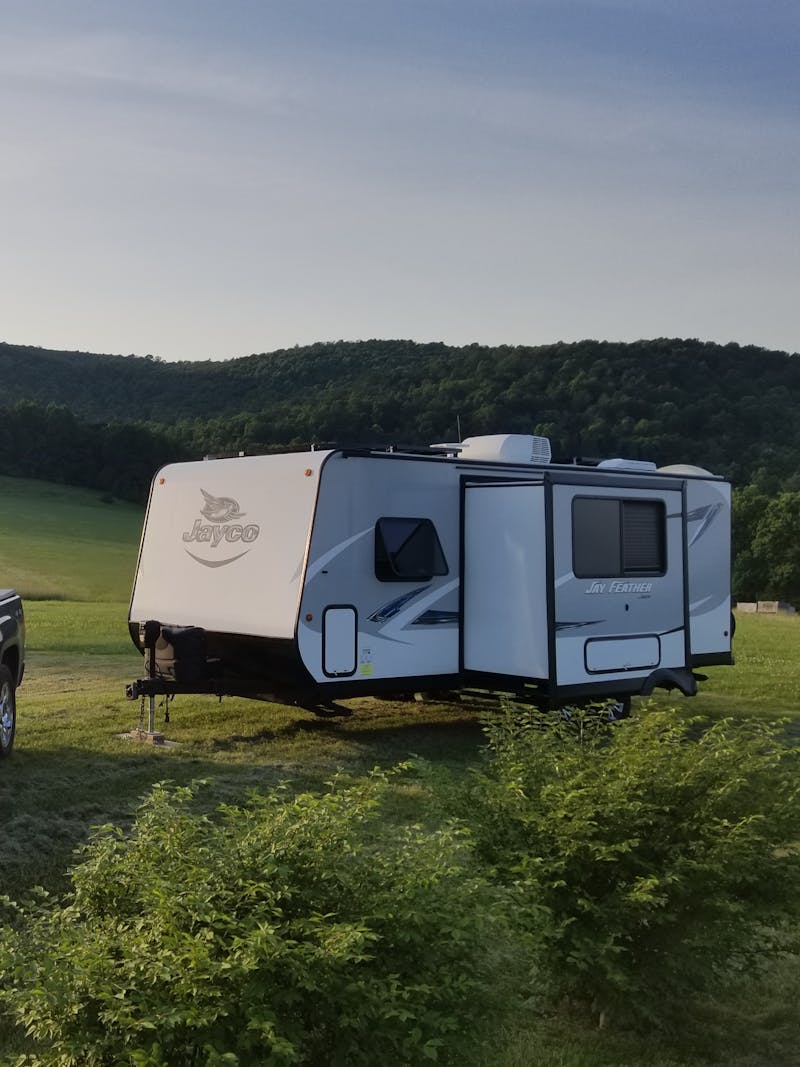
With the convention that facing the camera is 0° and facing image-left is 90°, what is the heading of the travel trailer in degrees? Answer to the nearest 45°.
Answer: approximately 45°

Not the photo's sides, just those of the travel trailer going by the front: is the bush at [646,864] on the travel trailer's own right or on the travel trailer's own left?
on the travel trailer's own left

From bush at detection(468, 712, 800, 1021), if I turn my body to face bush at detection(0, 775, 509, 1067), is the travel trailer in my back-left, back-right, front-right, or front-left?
back-right

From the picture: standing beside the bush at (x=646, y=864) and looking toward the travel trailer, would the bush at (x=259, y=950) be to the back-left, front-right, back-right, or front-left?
back-left
